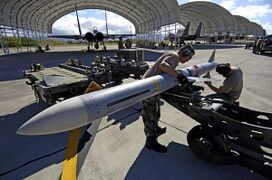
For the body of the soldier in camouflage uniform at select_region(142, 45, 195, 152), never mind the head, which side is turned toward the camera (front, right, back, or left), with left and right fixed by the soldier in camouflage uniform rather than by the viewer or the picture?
right

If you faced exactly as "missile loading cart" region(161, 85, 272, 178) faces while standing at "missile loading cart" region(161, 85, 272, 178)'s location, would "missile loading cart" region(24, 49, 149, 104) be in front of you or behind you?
in front

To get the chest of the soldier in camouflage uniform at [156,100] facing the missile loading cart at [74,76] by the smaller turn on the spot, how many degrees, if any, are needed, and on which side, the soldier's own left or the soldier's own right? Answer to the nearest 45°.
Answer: approximately 135° to the soldier's own left

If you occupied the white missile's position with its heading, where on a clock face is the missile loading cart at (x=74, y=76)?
The missile loading cart is roughly at 4 o'clock from the white missile.

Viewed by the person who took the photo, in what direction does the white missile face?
facing the viewer and to the left of the viewer

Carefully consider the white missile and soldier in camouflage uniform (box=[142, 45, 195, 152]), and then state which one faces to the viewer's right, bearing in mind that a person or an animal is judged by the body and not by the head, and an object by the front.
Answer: the soldier in camouflage uniform

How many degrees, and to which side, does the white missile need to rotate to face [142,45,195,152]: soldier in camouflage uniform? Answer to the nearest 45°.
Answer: approximately 180°
